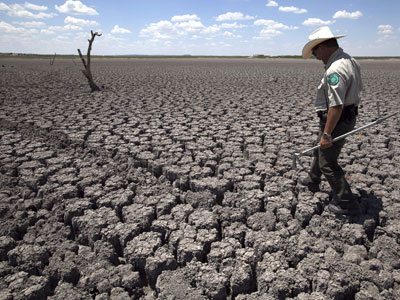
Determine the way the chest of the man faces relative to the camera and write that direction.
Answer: to the viewer's left
